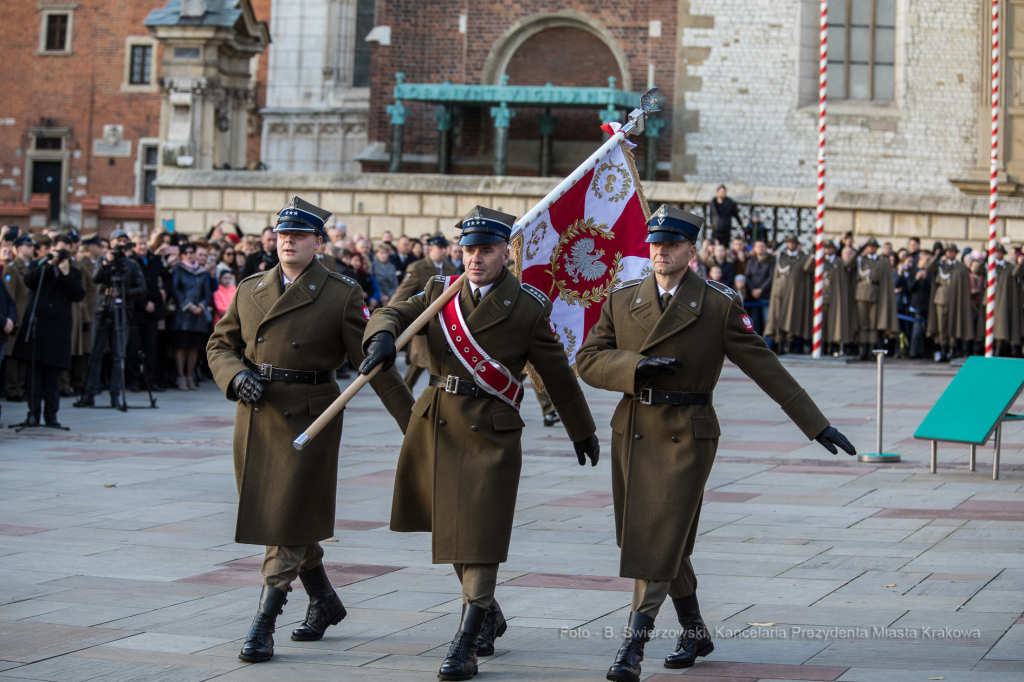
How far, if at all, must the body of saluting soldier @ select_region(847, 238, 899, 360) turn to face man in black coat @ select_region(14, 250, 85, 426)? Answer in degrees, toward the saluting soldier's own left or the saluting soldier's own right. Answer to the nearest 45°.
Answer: approximately 45° to the saluting soldier's own right

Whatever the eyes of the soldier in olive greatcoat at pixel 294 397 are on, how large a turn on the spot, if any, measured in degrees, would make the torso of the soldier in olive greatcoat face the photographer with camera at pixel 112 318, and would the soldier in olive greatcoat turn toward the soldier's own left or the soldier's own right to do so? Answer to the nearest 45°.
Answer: approximately 135° to the soldier's own right

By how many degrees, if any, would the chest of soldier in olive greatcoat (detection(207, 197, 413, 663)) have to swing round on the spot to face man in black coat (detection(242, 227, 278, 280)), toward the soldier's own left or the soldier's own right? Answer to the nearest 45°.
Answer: approximately 135° to the soldier's own right

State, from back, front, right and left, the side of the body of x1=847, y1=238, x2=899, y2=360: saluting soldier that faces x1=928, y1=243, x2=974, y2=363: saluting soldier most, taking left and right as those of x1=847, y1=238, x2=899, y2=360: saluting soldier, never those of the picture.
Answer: left

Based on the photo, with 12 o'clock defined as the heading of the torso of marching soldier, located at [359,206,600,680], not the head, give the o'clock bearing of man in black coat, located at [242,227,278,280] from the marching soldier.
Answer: The man in black coat is roughly at 4 o'clock from the marching soldier.

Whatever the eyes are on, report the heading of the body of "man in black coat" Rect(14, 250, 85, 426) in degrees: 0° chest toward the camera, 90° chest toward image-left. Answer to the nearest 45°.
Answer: approximately 315°

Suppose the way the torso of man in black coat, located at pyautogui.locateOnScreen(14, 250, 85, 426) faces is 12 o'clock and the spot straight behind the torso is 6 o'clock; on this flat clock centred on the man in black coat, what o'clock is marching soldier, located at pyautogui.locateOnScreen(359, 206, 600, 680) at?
The marching soldier is roughly at 1 o'clock from the man in black coat.

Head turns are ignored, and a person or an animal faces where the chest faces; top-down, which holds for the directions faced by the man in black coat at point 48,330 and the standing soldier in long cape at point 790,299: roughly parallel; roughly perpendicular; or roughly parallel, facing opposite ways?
roughly perpendicular
